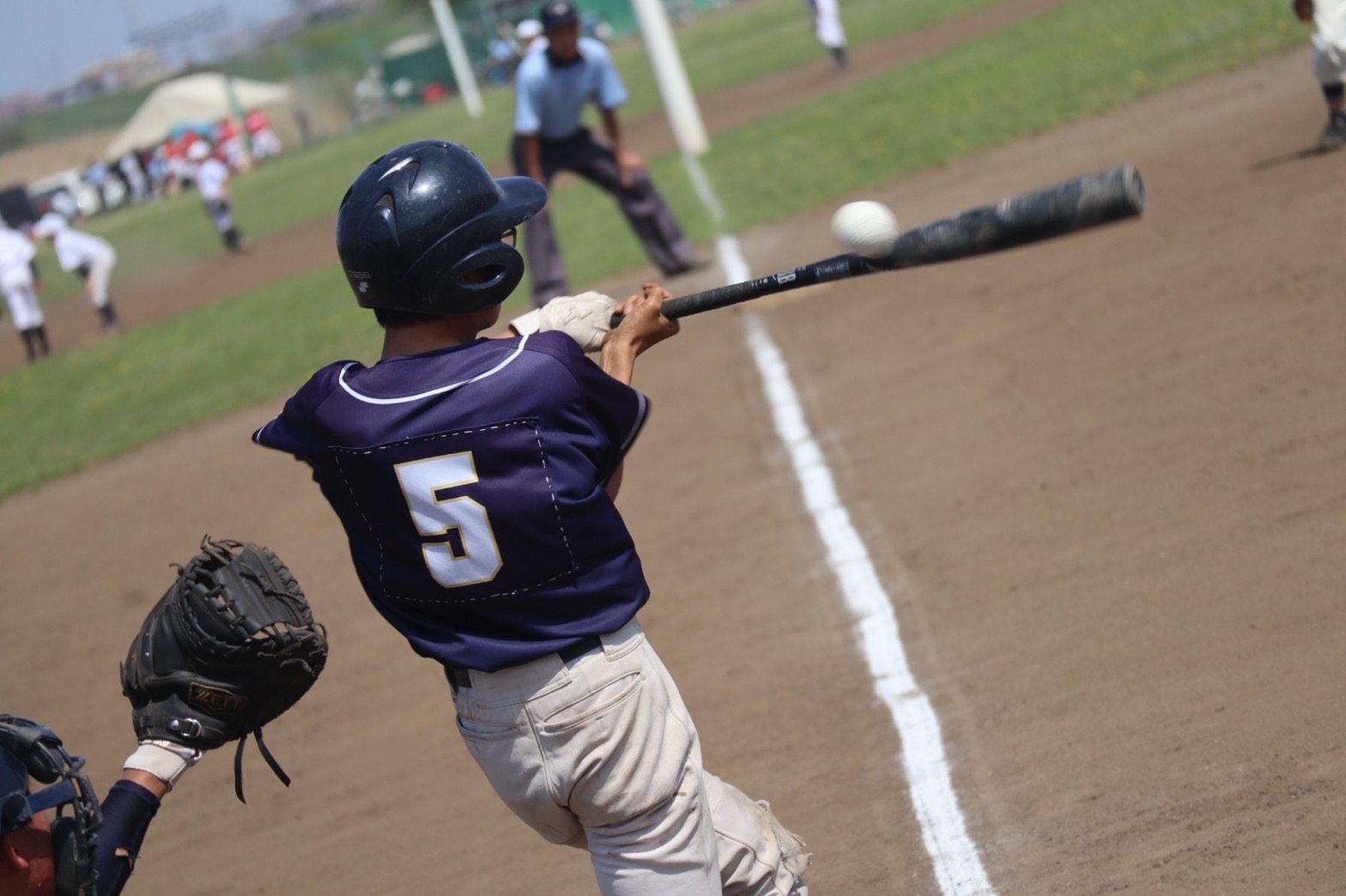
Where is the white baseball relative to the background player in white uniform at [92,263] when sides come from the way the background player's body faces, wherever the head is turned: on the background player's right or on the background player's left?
on the background player's left

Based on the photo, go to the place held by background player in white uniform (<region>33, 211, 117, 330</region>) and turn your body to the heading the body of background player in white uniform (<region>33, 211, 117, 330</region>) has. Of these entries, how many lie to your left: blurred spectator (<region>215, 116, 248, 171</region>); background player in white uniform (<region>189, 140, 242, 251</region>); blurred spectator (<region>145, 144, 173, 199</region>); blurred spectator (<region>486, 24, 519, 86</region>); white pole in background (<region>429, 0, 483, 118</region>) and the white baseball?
1

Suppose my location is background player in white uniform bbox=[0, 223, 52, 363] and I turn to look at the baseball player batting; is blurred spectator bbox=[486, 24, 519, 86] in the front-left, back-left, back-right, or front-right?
back-left

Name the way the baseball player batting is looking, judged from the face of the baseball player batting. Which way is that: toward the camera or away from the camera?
away from the camera

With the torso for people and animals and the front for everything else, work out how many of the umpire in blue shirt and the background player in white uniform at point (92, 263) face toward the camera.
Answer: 1

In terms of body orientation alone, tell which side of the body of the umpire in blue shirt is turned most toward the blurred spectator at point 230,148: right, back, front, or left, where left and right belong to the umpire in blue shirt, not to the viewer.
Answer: back

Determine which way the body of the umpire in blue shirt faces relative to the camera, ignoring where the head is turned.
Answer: toward the camera

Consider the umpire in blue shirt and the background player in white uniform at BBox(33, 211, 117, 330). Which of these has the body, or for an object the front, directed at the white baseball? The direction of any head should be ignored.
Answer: the umpire in blue shirt

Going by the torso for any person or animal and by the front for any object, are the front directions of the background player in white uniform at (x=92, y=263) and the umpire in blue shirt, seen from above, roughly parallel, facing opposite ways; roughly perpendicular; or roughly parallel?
roughly perpendicular

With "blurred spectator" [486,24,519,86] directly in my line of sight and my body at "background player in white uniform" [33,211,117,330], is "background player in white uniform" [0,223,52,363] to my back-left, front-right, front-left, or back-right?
back-left

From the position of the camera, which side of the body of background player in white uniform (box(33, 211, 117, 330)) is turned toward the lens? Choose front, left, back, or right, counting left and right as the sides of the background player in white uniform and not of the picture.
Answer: left

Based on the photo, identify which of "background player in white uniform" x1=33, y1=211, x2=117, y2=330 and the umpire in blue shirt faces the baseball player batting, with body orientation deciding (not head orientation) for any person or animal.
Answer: the umpire in blue shirt
